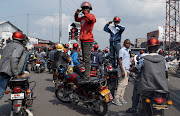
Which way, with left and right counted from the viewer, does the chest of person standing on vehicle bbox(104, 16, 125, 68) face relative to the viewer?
facing the viewer

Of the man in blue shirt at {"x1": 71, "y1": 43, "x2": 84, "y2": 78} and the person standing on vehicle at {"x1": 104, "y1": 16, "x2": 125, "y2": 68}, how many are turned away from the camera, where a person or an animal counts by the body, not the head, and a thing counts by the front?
0

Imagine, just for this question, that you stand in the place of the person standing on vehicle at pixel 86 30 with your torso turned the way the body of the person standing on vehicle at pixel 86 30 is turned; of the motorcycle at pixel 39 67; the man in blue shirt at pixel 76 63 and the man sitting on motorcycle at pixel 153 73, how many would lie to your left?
1

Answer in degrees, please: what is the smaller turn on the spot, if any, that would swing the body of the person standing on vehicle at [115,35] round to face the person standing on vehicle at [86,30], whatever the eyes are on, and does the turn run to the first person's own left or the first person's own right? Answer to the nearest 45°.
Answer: approximately 45° to the first person's own right

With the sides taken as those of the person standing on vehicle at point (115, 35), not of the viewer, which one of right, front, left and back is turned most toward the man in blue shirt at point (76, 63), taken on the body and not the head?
right

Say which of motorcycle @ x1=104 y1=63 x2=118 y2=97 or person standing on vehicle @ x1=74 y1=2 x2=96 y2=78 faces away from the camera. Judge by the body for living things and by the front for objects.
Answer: the motorcycle

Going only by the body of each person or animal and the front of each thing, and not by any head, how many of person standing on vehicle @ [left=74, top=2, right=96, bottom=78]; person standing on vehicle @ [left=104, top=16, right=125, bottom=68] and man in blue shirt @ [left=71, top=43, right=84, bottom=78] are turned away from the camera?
0

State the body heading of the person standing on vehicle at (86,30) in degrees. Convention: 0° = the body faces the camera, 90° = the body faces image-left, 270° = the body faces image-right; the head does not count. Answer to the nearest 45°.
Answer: approximately 45°

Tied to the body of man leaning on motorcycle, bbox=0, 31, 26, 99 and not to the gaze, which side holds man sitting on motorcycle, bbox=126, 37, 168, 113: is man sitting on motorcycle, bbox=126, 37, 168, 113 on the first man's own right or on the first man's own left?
on the first man's own right

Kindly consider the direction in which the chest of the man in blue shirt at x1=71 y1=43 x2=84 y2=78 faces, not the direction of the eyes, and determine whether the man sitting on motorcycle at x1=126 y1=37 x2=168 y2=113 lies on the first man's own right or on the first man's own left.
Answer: on the first man's own right
